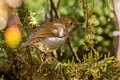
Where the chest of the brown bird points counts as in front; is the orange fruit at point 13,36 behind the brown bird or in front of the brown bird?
behind
